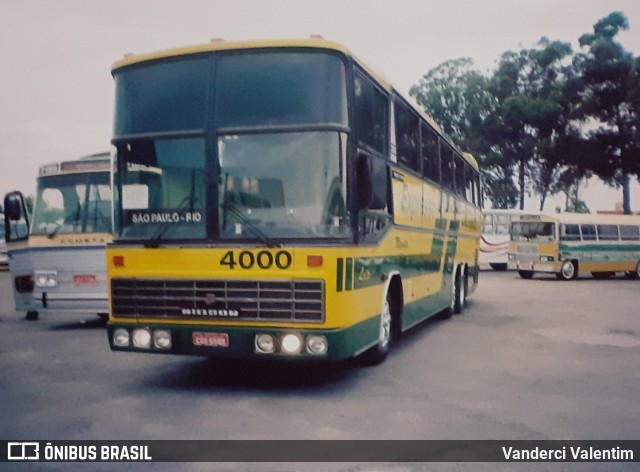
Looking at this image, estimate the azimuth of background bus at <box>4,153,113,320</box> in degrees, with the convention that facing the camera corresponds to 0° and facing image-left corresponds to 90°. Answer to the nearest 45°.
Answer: approximately 0°

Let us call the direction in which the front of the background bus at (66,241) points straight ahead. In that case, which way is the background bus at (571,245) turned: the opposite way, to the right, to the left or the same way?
to the right

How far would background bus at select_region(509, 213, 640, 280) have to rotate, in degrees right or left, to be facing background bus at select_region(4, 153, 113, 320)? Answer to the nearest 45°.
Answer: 0° — it already faces it

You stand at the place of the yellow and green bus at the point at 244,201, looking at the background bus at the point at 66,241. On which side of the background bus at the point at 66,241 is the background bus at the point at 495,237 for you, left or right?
right
